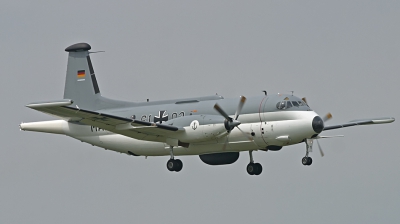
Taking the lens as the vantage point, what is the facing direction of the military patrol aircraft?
facing the viewer and to the right of the viewer
